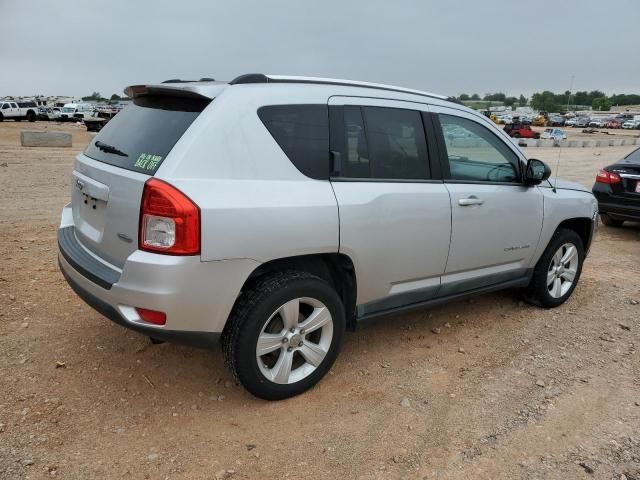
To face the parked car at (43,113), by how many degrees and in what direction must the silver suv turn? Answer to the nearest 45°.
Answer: approximately 90° to its left

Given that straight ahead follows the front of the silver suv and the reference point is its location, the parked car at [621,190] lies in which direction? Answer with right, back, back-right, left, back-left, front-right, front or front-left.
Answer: front

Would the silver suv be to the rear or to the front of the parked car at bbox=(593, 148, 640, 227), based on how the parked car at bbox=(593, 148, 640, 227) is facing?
to the rear

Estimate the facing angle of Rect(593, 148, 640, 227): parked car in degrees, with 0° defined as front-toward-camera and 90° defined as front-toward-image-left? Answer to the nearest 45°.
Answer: approximately 225°

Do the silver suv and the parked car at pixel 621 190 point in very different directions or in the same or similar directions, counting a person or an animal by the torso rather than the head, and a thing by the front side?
same or similar directions

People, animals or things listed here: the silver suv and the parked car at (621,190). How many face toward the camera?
0

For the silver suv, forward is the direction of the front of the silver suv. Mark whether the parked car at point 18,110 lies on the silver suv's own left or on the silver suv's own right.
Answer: on the silver suv's own left

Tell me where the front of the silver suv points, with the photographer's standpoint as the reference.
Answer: facing away from the viewer and to the right of the viewer

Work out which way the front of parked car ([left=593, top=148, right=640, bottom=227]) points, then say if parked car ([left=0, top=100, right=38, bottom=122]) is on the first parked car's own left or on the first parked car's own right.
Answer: on the first parked car's own left
